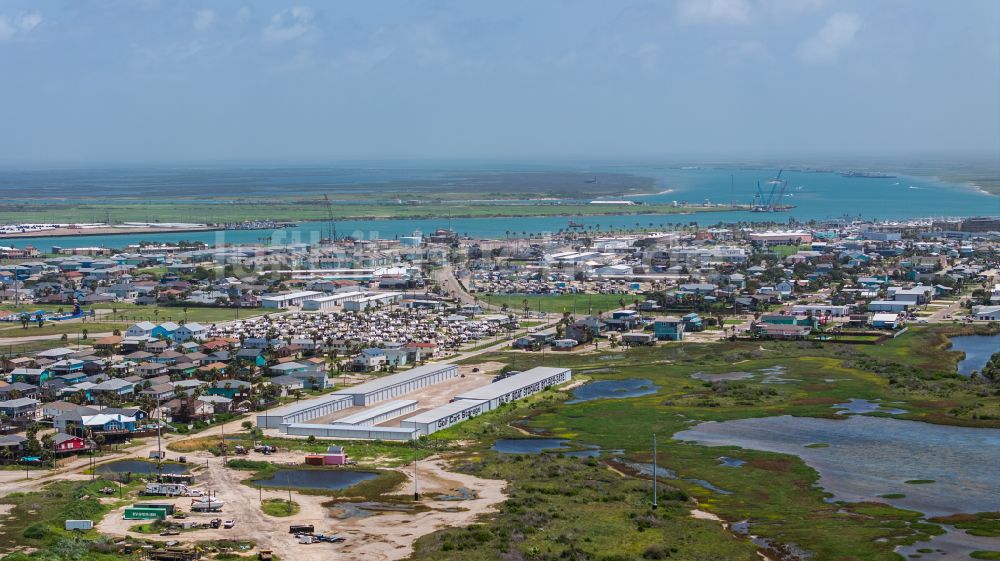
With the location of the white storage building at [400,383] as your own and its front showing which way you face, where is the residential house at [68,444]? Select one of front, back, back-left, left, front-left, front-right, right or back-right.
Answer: right

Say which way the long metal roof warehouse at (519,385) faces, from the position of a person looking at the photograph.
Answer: facing the viewer and to the right of the viewer

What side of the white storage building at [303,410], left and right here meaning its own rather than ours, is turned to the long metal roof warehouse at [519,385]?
left

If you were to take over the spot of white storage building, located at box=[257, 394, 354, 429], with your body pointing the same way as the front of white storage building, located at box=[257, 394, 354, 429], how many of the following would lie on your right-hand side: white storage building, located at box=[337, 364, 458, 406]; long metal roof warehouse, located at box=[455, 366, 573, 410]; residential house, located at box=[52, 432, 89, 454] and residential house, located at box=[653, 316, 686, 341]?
1

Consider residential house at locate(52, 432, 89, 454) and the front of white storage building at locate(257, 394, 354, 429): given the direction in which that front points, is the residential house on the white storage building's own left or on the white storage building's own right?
on the white storage building's own right

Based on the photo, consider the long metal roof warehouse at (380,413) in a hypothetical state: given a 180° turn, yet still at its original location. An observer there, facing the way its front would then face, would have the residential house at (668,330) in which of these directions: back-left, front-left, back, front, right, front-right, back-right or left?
right

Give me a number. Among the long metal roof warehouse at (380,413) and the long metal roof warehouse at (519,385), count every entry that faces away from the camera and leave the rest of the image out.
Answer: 0

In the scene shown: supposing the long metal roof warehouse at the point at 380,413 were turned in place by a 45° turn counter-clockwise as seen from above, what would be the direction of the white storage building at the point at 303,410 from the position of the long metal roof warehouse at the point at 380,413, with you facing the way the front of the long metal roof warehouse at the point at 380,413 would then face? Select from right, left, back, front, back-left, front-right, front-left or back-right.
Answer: back
